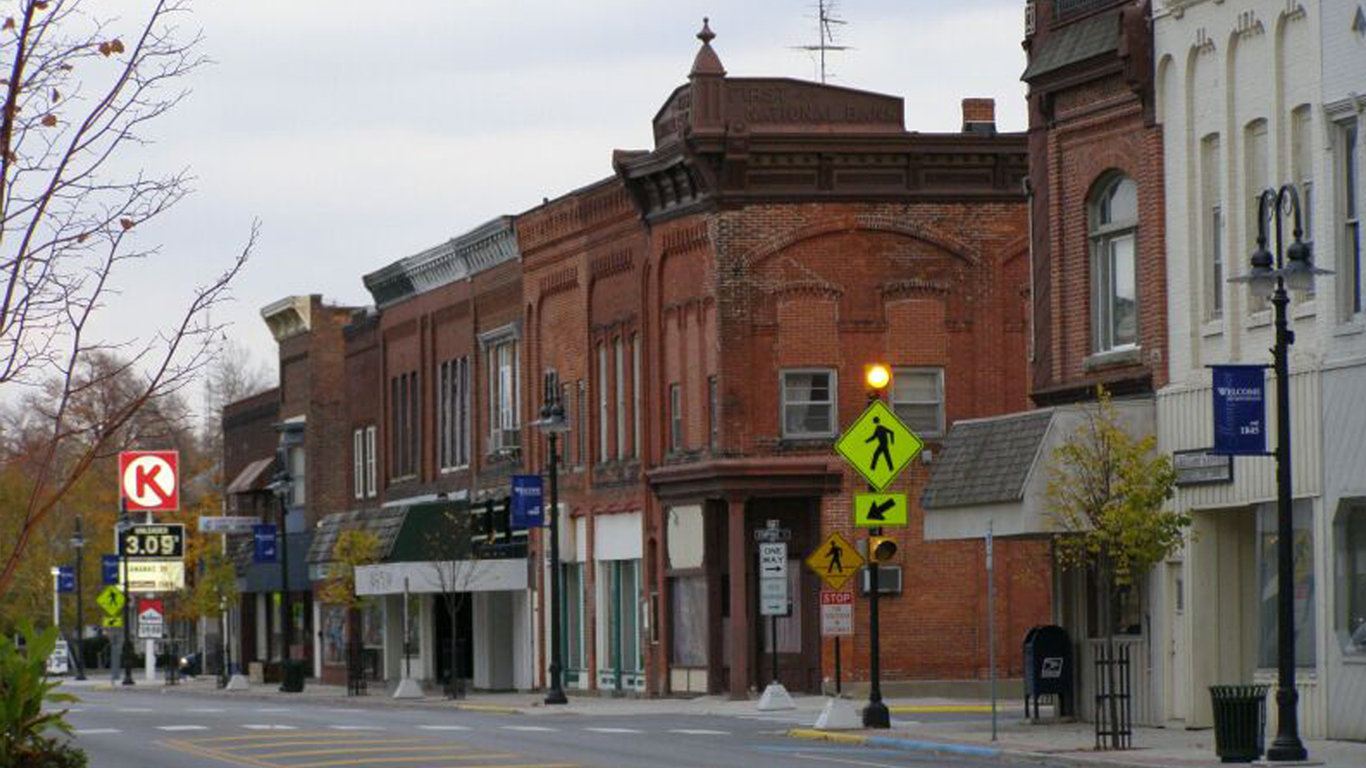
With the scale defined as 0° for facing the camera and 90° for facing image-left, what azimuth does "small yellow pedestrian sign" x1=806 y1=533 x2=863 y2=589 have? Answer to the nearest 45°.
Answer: approximately 0°

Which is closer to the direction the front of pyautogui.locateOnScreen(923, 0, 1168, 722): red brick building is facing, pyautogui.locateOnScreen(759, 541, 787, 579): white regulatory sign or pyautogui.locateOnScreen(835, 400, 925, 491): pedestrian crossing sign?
the pedestrian crossing sign

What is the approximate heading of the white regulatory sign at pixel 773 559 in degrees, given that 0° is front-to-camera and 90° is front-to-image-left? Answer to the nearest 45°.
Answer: approximately 0°

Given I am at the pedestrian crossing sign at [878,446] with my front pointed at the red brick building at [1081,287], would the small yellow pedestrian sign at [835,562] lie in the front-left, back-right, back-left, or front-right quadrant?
back-left

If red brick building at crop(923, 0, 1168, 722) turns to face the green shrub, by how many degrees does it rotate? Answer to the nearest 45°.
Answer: approximately 45° to its left

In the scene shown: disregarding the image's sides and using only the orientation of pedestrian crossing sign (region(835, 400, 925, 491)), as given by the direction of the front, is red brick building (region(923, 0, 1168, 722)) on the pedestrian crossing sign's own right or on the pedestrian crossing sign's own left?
on the pedestrian crossing sign's own left

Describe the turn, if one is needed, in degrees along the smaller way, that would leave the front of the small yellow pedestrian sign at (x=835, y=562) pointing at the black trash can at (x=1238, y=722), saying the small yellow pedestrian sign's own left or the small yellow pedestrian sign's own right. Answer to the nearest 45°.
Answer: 0° — it already faces it
